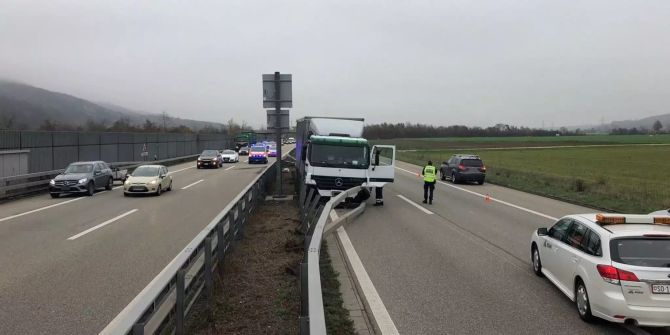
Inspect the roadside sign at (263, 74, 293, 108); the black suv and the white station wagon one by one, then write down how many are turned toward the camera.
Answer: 0

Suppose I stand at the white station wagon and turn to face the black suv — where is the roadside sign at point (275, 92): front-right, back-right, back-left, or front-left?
front-left

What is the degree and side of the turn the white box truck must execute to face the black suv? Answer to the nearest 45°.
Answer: approximately 135° to its left

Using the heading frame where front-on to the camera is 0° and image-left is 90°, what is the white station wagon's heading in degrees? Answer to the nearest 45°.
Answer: approximately 135°

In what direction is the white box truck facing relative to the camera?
toward the camera

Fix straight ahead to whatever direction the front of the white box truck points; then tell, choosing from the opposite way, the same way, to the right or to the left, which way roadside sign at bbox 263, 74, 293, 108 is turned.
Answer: the opposite way

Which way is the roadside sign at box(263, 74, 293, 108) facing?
away from the camera

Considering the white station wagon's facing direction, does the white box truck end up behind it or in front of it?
in front

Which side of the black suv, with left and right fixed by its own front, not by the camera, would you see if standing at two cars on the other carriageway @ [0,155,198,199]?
left

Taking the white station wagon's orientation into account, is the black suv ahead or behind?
ahead

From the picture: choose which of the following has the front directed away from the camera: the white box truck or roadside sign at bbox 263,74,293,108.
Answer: the roadside sign

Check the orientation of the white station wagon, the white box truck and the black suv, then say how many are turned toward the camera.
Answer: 1
